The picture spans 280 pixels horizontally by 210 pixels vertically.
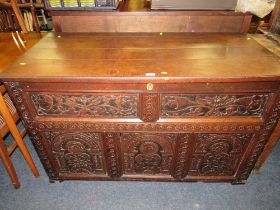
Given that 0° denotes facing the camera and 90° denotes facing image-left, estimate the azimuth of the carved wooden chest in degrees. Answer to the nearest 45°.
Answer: approximately 0°

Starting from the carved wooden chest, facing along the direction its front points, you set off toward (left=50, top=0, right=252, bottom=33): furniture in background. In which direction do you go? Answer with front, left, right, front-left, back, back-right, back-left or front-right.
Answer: back

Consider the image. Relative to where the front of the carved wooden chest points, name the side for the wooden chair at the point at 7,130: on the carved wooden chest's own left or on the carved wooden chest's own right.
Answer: on the carved wooden chest's own right
